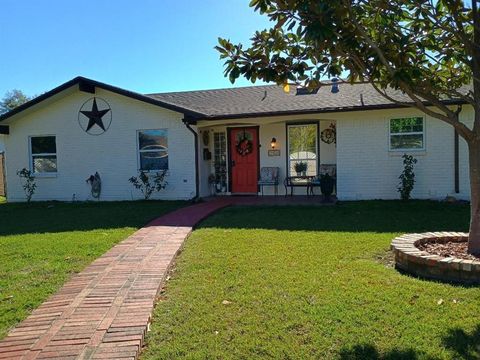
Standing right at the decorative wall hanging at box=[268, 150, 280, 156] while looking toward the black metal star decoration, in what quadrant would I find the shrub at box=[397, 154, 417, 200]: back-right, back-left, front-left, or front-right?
back-left

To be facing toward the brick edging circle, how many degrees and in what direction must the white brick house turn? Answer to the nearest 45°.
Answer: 0° — it already faces it

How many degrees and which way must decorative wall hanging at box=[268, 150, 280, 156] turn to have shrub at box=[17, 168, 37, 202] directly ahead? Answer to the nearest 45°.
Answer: approximately 90° to its right

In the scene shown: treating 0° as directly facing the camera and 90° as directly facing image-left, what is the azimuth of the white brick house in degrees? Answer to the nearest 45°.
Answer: approximately 0°

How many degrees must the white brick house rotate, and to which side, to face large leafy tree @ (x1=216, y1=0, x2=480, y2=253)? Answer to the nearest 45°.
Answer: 0° — it already faces it

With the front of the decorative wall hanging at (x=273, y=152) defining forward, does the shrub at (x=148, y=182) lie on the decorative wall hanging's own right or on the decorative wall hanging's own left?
on the decorative wall hanging's own right

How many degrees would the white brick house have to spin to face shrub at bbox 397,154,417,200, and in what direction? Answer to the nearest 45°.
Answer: approximately 45° to its left

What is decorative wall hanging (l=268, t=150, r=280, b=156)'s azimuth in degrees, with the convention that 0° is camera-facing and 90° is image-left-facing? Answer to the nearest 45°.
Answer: approximately 0°
